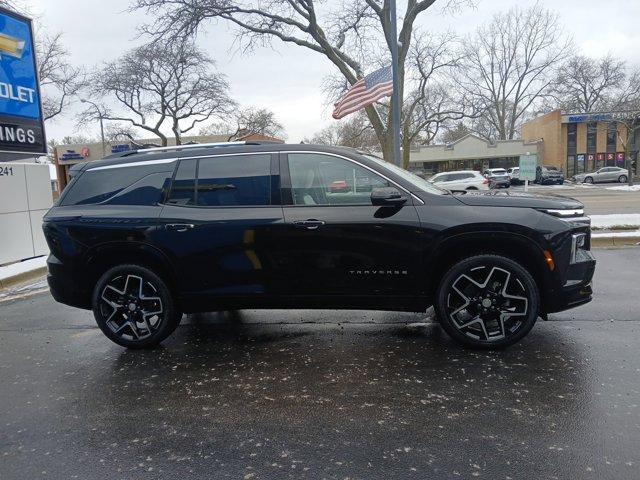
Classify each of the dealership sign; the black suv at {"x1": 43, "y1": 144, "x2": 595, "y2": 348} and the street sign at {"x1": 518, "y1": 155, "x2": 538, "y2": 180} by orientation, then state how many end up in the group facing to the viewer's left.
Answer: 0

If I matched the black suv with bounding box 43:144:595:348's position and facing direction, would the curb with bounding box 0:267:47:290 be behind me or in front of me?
behind

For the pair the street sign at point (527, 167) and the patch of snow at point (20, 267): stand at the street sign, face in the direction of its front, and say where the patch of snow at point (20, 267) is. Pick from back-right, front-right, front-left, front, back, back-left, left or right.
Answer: front-right

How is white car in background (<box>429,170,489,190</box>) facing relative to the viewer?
to the viewer's left

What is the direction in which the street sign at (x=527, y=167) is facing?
toward the camera

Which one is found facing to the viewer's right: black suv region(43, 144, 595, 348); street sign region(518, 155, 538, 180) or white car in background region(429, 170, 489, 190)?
the black suv

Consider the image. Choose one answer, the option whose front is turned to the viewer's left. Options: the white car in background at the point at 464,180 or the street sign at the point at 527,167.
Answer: the white car in background

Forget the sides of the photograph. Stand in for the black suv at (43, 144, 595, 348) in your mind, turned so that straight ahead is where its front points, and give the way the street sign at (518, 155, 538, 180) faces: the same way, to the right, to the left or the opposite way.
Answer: to the right

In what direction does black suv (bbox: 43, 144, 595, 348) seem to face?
to the viewer's right

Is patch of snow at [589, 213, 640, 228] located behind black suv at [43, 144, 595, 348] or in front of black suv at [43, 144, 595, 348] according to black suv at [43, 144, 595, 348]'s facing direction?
in front
